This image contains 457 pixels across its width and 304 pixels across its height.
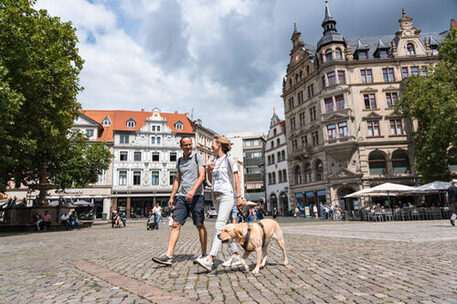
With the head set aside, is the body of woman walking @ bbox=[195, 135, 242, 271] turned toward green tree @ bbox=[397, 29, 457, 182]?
no

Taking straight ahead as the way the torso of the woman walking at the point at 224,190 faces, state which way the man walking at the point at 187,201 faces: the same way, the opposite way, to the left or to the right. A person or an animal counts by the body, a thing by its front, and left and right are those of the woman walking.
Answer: the same way

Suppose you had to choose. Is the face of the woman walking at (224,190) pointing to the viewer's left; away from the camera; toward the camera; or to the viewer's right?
to the viewer's left

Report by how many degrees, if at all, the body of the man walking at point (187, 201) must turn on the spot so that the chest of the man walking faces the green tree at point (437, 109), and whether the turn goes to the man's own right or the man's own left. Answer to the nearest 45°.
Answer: approximately 180°

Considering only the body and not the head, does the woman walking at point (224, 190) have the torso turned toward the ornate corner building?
no

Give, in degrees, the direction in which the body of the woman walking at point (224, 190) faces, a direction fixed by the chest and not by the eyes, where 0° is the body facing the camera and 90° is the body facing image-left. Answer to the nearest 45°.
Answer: approximately 45°

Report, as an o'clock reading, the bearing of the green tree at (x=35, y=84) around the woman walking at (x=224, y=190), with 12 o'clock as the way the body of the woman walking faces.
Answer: The green tree is roughly at 3 o'clock from the woman walking.

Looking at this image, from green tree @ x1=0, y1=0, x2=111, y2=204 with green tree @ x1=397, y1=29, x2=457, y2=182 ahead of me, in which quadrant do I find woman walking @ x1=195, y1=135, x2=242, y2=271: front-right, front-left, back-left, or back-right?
front-right

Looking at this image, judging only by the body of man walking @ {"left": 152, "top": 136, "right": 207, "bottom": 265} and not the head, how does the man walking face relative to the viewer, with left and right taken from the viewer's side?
facing the viewer and to the left of the viewer

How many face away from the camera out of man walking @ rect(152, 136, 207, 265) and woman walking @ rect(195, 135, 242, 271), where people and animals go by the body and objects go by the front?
0

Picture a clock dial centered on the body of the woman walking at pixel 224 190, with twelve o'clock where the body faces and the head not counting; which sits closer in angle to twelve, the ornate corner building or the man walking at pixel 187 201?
the man walking

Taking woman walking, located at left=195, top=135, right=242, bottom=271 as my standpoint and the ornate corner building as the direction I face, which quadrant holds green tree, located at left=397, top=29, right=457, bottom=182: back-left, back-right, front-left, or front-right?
front-right

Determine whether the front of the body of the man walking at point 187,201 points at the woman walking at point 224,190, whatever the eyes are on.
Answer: no

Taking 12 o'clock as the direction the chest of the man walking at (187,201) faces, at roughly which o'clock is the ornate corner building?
The ornate corner building is roughly at 6 o'clock from the man walking.
